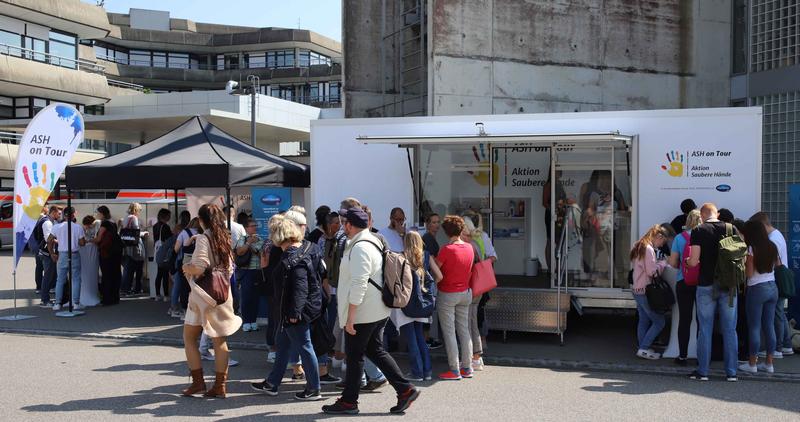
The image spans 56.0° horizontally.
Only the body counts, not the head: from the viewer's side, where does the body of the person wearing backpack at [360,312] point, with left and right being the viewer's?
facing to the left of the viewer

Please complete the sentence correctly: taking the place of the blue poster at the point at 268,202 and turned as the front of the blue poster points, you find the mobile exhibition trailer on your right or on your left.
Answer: on your left

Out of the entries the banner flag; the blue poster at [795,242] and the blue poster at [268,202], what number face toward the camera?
3

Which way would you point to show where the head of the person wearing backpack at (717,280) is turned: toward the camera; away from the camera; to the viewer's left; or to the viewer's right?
away from the camera

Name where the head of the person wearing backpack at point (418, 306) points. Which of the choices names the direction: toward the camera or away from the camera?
away from the camera

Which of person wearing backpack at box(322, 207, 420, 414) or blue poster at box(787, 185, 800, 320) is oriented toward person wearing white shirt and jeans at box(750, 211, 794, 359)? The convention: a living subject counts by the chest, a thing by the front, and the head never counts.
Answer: the blue poster

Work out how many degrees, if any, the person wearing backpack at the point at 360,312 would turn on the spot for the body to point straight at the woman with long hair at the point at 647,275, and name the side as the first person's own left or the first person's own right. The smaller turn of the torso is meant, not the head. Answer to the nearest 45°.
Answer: approximately 135° to the first person's own right

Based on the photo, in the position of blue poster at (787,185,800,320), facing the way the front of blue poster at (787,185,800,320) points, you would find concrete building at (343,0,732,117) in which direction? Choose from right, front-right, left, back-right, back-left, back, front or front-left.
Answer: back-right

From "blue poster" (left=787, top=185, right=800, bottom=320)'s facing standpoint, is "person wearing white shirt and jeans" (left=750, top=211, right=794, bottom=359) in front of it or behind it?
in front

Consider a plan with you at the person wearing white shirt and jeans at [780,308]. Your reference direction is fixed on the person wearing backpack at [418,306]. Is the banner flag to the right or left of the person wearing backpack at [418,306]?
right
